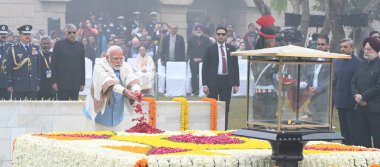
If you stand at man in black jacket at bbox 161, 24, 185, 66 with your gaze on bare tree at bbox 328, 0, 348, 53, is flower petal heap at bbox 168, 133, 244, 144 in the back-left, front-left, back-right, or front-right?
back-right

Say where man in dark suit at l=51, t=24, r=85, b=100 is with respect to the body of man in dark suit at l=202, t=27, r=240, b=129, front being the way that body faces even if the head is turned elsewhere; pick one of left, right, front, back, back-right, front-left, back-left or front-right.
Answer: right

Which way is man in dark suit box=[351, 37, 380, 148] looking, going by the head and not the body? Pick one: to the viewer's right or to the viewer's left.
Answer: to the viewer's left

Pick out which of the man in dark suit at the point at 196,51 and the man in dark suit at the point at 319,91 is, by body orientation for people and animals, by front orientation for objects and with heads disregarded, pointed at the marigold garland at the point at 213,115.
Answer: the man in dark suit at the point at 196,51

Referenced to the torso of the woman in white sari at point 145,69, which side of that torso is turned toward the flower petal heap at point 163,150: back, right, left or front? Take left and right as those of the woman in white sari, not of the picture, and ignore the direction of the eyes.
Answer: front

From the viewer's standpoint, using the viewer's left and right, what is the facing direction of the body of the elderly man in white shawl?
facing the viewer and to the right of the viewer

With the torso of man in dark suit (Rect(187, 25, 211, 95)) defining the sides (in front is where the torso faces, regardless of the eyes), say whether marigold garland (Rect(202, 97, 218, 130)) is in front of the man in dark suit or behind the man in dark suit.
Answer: in front

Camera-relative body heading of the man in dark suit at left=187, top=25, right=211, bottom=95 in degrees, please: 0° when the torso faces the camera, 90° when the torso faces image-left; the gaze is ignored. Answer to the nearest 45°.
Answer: approximately 0°

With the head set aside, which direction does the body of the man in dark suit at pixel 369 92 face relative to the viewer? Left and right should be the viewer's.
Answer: facing the viewer and to the left of the viewer

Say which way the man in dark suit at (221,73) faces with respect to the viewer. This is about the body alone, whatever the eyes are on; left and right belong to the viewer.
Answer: facing the viewer

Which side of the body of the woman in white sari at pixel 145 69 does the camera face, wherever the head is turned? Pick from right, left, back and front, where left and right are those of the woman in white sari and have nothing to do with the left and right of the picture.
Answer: front
